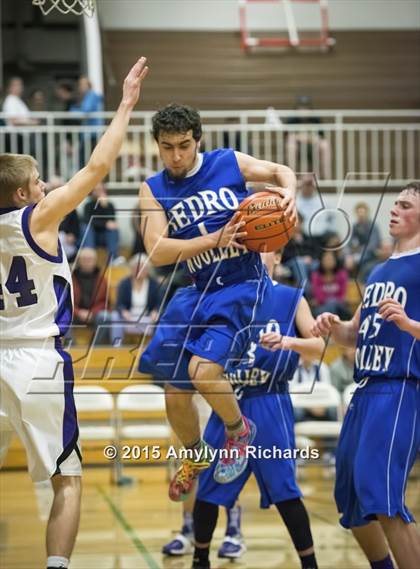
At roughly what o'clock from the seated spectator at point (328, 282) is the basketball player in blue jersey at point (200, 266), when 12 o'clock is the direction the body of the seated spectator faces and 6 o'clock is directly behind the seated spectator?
The basketball player in blue jersey is roughly at 12 o'clock from the seated spectator.

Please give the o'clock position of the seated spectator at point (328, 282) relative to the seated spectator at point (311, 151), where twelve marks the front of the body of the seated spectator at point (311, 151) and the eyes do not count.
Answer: the seated spectator at point (328, 282) is roughly at 12 o'clock from the seated spectator at point (311, 151).

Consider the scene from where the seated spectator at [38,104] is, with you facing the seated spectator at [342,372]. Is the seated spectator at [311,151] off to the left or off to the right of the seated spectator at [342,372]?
left

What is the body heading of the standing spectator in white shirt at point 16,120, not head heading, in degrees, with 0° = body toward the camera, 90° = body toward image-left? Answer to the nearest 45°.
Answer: approximately 315°

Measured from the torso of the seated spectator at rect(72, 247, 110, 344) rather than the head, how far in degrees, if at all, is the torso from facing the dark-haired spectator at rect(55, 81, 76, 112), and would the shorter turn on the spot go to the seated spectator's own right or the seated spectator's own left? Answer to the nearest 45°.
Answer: approximately 180°

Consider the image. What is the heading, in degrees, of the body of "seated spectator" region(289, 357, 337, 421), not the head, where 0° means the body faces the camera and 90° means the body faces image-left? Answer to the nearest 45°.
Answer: approximately 0°

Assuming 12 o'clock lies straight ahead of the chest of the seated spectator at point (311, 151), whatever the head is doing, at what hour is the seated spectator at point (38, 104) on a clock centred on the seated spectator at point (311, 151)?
the seated spectator at point (38, 104) is roughly at 3 o'clock from the seated spectator at point (311, 151).

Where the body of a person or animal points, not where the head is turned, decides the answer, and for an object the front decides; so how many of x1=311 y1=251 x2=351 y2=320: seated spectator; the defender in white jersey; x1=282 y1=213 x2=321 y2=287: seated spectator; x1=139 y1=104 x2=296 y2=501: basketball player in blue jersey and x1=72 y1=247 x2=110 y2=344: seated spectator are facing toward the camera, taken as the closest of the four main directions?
4

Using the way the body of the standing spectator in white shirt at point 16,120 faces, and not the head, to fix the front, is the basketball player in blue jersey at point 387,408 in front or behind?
in front
